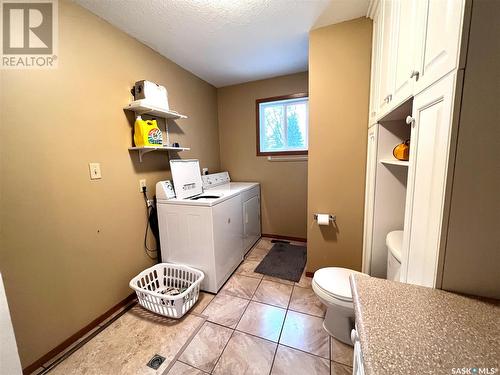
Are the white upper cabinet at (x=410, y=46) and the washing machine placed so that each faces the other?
yes

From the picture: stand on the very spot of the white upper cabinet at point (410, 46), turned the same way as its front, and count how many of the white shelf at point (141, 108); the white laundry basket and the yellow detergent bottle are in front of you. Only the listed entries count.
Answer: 3

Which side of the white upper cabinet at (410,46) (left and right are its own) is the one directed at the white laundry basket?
front

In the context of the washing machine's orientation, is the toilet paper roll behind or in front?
in front

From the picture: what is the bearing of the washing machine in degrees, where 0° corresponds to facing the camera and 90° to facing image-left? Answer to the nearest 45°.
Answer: approximately 315°

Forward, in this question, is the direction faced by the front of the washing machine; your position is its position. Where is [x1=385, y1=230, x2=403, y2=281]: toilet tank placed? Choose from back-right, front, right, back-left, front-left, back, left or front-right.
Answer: front

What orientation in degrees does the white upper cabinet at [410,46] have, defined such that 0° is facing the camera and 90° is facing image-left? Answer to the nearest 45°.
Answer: approximately 90°

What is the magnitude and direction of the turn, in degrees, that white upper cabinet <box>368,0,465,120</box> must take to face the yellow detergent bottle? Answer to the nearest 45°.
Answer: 0° — it already faces it

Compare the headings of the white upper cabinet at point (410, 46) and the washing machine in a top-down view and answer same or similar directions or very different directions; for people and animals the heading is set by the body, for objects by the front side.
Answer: very different directions

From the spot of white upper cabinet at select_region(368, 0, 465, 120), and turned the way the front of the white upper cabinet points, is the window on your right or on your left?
on your right

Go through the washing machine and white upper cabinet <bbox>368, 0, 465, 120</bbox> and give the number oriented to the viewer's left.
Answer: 1
